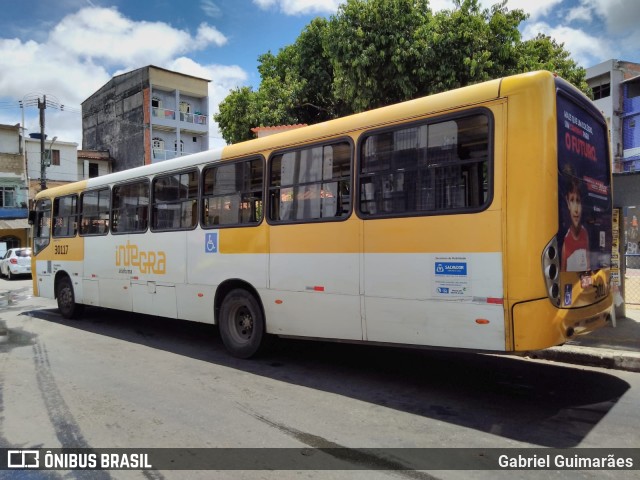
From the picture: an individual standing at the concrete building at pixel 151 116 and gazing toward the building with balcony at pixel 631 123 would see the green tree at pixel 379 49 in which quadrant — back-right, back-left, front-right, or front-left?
front-right

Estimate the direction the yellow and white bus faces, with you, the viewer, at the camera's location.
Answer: facing away from the viewer and to the left of the viewer

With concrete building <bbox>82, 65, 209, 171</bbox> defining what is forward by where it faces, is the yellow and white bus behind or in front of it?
in front

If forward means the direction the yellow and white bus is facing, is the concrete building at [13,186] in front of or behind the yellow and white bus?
in front

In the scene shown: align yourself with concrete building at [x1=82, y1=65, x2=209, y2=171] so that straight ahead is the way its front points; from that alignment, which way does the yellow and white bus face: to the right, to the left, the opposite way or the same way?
the opposite way

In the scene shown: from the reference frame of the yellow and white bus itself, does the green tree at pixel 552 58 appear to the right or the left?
on its right

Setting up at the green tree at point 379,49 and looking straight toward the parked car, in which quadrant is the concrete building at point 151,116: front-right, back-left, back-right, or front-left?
front-right

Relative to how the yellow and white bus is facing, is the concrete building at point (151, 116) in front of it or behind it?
in front

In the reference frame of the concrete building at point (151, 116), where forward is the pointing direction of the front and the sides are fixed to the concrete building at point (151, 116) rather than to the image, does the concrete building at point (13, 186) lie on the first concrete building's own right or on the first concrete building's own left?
on the first concrete building's own right

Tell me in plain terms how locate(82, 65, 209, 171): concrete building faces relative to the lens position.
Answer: facing the viewer and to the right of the viewer
